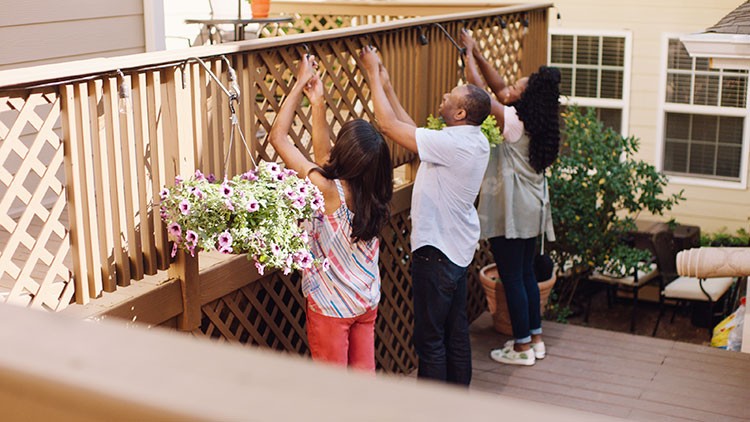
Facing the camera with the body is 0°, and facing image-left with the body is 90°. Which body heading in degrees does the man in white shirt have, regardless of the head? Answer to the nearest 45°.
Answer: approximately 135°

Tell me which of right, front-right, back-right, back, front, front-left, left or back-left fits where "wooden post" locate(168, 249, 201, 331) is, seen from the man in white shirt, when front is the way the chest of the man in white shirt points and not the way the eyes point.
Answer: left

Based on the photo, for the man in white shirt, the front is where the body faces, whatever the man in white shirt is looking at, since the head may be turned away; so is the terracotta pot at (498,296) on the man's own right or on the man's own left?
on the man's own right

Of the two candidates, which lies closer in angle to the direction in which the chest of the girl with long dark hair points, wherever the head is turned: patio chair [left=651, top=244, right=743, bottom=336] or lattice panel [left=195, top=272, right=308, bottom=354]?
the lattice panel

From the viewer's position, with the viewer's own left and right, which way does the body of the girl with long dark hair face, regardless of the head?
facing away from the viewer and to the left of the viewer

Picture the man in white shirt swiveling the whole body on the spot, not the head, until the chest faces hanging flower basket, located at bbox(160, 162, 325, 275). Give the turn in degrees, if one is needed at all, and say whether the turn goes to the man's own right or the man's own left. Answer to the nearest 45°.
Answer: approximately 90° to the man's own left

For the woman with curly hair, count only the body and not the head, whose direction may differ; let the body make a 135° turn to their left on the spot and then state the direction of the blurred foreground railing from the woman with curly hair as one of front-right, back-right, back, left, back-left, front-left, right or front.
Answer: front-right

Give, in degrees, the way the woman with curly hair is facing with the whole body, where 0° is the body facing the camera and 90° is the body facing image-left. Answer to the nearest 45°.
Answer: approximately 90°

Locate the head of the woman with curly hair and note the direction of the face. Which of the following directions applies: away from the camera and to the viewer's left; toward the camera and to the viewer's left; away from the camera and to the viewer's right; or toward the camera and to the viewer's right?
away from the camera and to the viewer's left

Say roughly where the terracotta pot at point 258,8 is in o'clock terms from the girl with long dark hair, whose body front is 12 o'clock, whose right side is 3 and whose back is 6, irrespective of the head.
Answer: The terracotta pot is roughly at 1 o'clock from the girl with long dark hair.

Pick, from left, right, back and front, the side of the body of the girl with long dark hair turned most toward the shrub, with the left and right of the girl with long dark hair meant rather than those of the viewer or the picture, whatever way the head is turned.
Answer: right

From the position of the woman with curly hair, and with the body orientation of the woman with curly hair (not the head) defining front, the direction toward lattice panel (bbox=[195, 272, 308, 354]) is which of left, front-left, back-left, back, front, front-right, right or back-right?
front-left

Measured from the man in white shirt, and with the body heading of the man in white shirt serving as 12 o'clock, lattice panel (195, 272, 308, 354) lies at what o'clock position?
The lattice panel is roughly at 10 o'clock from the man in white shirt.

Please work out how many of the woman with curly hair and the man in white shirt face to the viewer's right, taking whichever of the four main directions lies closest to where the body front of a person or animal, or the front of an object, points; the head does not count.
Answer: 0
